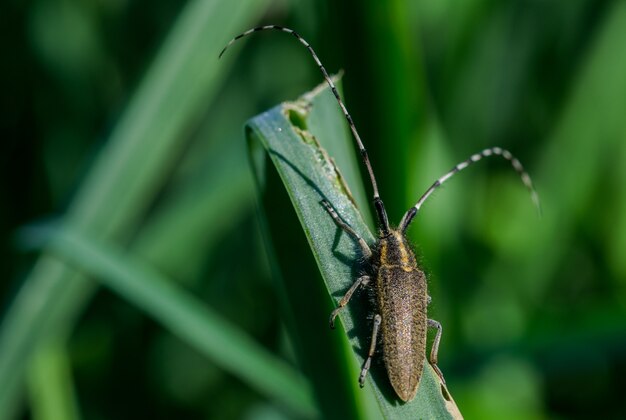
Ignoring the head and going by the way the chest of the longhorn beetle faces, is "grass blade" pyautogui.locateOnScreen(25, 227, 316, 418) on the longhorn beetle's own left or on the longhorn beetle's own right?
on the longhorn beetle's own left

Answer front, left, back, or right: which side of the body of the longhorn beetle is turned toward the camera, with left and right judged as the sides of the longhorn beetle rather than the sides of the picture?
back

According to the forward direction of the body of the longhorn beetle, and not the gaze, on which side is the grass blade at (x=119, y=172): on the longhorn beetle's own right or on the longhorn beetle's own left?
on the longhorn beetle's own left
